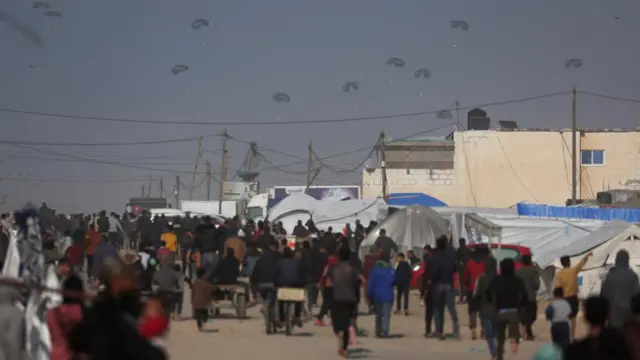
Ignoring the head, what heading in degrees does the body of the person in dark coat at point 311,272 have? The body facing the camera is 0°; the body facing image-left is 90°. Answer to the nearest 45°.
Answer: approximately 180°

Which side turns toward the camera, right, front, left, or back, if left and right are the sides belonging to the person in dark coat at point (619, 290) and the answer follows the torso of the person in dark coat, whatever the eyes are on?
back

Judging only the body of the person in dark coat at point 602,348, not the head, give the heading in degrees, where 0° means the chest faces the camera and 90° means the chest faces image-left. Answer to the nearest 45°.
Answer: approximately 180°

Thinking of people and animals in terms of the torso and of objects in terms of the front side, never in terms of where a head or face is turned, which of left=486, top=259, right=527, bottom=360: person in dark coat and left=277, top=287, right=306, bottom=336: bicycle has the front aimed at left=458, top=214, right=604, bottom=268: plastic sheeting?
the person in dark coat

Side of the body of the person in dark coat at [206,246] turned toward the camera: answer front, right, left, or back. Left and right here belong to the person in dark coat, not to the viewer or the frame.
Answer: back

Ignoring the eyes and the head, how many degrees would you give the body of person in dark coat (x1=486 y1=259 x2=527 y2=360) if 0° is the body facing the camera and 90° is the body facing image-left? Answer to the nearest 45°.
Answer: approximately 180°
